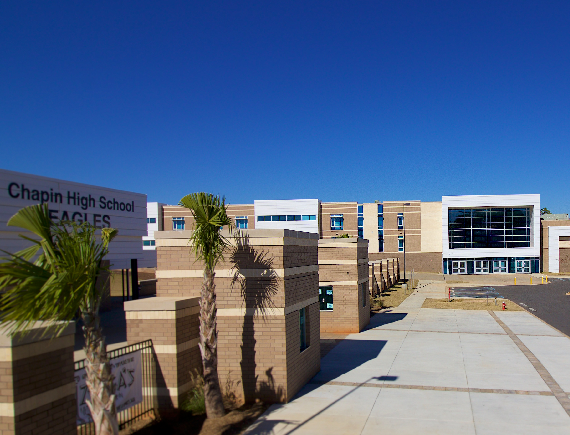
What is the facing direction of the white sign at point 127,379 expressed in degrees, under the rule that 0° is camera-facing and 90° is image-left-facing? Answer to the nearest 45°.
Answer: approximately 315°

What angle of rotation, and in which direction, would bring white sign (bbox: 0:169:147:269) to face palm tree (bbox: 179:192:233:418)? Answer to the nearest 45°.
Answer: approximately 45° to its right

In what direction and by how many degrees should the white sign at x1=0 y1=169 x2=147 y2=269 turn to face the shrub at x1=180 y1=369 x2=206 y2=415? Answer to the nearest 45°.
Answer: approximately 45° to its right

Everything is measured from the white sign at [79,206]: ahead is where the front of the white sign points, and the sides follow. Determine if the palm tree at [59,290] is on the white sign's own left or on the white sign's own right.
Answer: on the white sign's own right

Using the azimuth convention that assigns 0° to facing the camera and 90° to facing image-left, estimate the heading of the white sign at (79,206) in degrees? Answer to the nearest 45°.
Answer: approximately 315°

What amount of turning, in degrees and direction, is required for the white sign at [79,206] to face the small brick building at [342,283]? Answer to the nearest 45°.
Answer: approximately 45° to its left
